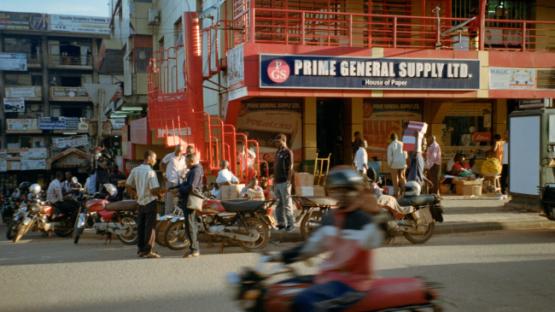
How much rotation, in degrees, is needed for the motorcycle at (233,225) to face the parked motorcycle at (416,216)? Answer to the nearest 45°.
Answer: approximately 180°

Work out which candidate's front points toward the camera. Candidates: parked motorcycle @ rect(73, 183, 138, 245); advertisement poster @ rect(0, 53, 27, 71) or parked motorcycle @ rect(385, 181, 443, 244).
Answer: the advertisement poster

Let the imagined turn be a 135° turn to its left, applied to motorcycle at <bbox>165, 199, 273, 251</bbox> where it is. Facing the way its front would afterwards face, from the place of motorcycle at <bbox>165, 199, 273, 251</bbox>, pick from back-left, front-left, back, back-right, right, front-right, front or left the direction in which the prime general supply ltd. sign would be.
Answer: left

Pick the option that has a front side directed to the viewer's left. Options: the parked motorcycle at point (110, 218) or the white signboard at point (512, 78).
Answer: the parked motorcycle

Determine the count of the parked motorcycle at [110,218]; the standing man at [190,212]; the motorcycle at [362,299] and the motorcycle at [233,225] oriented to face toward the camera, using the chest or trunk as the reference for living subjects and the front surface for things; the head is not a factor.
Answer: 0

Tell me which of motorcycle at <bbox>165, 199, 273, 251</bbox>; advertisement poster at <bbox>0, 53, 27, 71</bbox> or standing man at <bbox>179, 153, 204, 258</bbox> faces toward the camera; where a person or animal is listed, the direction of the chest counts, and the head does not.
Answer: the advertisement poster

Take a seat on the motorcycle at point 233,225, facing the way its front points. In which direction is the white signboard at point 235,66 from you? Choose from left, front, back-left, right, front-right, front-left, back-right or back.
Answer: right

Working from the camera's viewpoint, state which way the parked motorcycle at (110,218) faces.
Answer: facing to the left of the viewer

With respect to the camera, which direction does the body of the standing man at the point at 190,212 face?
to the viewer's left

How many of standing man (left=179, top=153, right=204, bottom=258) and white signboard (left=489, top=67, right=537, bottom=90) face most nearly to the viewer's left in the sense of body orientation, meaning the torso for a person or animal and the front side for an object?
1

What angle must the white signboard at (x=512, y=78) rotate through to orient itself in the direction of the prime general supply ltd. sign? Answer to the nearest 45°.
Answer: approximately 45° to its right

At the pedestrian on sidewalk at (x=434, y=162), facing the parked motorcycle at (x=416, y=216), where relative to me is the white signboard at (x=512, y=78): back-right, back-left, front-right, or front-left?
back-left

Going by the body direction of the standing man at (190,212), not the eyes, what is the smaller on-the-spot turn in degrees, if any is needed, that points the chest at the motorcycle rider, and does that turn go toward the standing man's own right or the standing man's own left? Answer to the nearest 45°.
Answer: approximately 90° to the standing man's own left

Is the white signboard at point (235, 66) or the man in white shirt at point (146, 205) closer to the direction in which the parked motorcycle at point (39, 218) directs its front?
the man in white shirt

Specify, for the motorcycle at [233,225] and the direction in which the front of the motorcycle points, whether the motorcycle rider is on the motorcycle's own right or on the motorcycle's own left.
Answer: on the motorcycle's own left

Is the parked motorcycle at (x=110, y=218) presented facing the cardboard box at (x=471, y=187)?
no

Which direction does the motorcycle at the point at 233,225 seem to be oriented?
to the viewer's left

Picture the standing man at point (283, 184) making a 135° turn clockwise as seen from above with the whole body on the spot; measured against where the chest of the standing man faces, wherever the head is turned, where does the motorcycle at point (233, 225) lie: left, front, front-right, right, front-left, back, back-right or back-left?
back-left

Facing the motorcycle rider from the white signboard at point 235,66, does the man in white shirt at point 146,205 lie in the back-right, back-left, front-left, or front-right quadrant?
front-right
